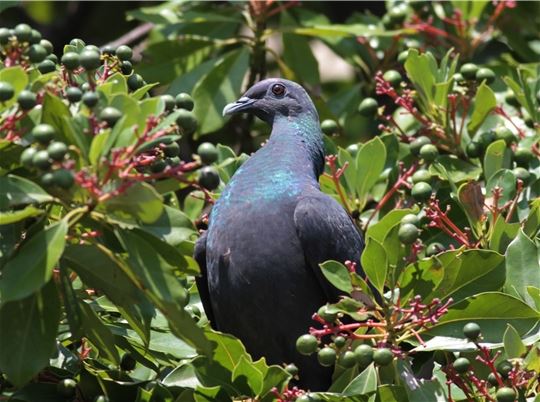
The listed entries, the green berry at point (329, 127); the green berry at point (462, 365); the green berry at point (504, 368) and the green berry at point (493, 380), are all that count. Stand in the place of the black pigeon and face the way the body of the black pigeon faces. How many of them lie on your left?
3

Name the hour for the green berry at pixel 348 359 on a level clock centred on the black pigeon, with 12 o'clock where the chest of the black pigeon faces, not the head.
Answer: The green berry is roughly at 10 o'clock from the black pigeon.

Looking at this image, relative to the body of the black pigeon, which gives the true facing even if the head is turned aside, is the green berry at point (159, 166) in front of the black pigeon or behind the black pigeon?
in front

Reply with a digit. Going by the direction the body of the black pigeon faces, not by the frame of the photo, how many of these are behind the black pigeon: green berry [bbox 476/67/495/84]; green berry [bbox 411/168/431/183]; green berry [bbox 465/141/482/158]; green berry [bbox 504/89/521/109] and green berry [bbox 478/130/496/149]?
5

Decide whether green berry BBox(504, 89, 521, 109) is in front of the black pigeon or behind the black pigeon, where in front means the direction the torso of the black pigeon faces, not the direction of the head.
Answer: behind

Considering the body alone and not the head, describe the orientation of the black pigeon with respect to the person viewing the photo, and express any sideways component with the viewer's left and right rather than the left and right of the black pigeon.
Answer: facing the viewer and to the left of the viewer

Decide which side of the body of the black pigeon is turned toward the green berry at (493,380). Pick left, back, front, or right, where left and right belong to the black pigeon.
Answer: left

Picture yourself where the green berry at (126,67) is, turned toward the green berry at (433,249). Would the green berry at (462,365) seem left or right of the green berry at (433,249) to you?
right
